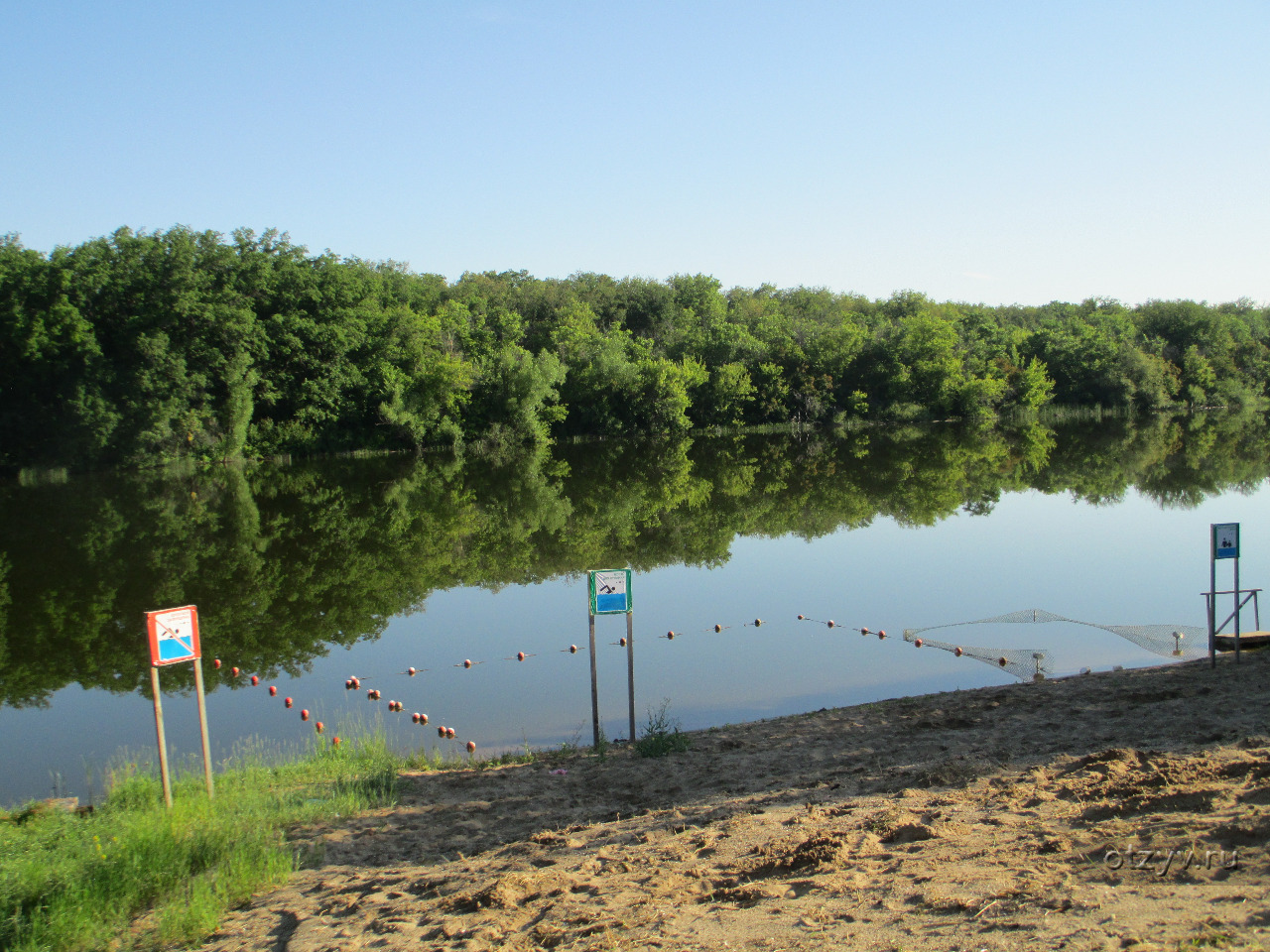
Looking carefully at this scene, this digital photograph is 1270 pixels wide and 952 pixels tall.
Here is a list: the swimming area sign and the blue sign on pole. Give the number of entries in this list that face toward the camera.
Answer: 2

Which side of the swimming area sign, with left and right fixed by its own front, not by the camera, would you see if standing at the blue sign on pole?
left

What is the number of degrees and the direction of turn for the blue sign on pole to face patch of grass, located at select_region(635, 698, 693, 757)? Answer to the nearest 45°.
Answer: approximately 45° to its right

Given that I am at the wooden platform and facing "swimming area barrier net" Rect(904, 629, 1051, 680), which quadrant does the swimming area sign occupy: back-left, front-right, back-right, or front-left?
front-left

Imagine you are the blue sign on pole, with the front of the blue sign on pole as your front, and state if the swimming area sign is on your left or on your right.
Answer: on your right

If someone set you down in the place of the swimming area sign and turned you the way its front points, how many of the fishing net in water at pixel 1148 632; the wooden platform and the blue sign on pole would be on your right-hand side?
0

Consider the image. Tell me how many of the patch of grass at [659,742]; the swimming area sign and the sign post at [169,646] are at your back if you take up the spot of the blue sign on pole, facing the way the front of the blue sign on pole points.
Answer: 0

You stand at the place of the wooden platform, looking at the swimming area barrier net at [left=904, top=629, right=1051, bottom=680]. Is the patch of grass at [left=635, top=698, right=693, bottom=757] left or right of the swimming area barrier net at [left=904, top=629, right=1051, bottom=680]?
left

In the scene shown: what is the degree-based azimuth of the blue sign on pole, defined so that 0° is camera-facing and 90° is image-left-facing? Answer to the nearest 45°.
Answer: approximately 0°

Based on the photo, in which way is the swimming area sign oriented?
toward the camera

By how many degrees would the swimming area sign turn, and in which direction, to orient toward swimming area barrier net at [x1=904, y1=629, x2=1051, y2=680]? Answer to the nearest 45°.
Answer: approximately 135° to its left

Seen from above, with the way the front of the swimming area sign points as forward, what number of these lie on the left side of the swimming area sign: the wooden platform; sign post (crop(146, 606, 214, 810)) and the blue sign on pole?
2

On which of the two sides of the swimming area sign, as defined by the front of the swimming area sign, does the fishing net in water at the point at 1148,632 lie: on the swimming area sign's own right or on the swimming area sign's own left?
on the swimming area sign's own left
